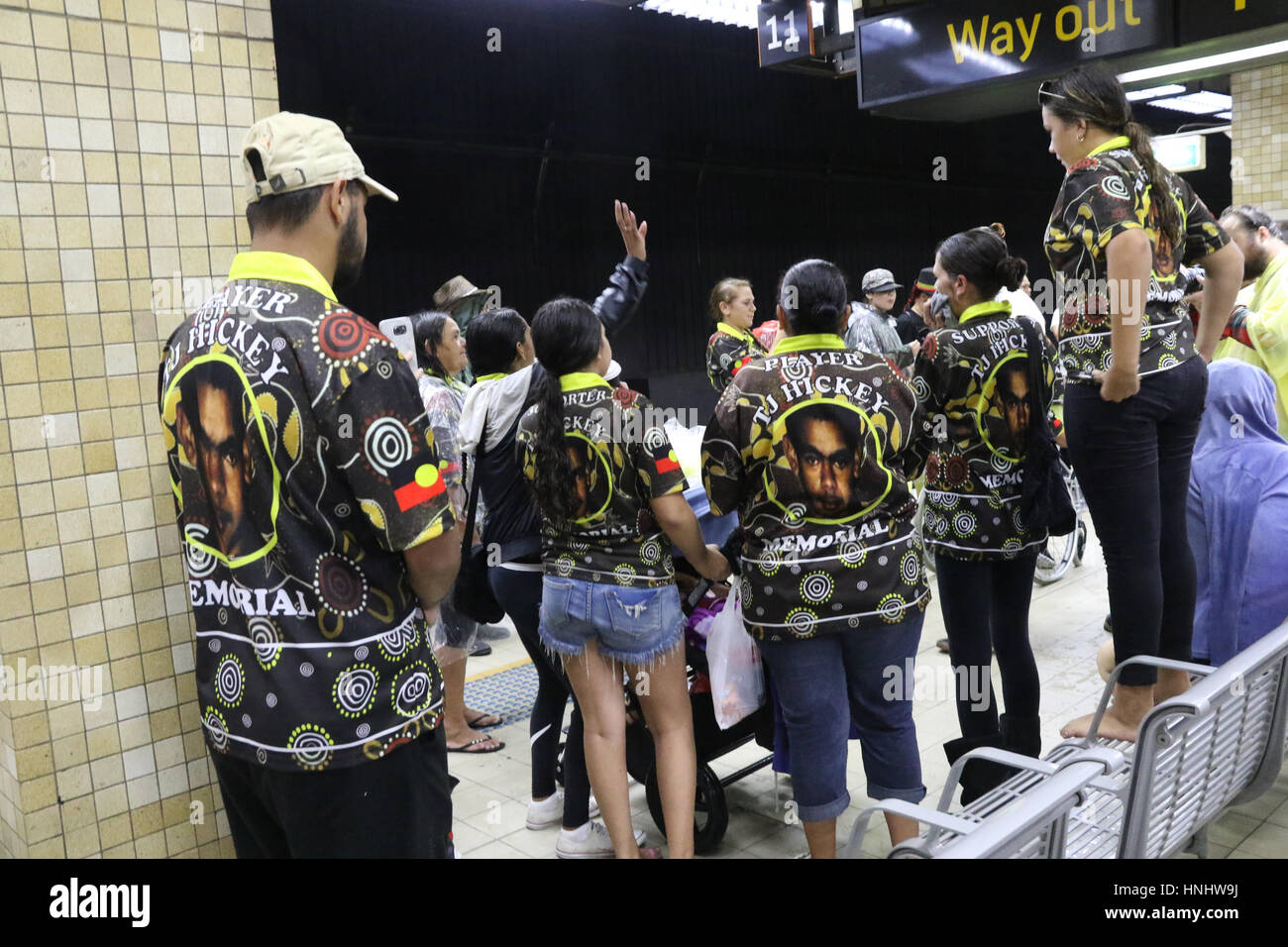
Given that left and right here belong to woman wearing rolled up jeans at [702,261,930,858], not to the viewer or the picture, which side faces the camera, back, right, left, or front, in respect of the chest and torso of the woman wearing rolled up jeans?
back

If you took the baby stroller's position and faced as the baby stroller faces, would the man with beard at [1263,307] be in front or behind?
in front

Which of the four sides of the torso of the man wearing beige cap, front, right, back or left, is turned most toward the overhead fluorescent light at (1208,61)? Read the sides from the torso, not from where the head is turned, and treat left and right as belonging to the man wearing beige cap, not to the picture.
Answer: front

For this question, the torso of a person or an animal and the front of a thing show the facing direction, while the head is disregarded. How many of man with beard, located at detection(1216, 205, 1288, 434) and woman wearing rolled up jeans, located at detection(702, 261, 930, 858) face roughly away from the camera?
1

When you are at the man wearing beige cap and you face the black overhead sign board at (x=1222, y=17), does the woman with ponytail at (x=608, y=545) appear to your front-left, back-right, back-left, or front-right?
front-left

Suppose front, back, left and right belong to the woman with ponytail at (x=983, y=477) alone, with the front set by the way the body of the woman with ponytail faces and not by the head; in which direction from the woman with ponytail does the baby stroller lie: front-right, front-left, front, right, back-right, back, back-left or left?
front-left

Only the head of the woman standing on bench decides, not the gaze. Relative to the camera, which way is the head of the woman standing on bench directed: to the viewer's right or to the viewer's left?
to the viewer's left

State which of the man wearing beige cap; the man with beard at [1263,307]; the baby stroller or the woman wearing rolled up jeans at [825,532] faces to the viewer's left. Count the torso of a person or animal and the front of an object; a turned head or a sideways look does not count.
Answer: the man with beard

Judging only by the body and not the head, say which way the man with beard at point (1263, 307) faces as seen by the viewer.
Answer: to the viewer's left

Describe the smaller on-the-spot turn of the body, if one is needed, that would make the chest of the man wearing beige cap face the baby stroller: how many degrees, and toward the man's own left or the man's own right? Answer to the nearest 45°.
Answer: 0° — they already face it

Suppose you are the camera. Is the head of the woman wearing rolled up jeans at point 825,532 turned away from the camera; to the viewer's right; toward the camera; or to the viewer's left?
away from the camera

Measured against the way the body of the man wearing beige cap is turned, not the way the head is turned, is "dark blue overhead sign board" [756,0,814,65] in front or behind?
in front

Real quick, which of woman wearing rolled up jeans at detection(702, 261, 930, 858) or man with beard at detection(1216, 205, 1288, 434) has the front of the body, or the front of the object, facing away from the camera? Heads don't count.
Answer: the woman wearing rolled up jeans
